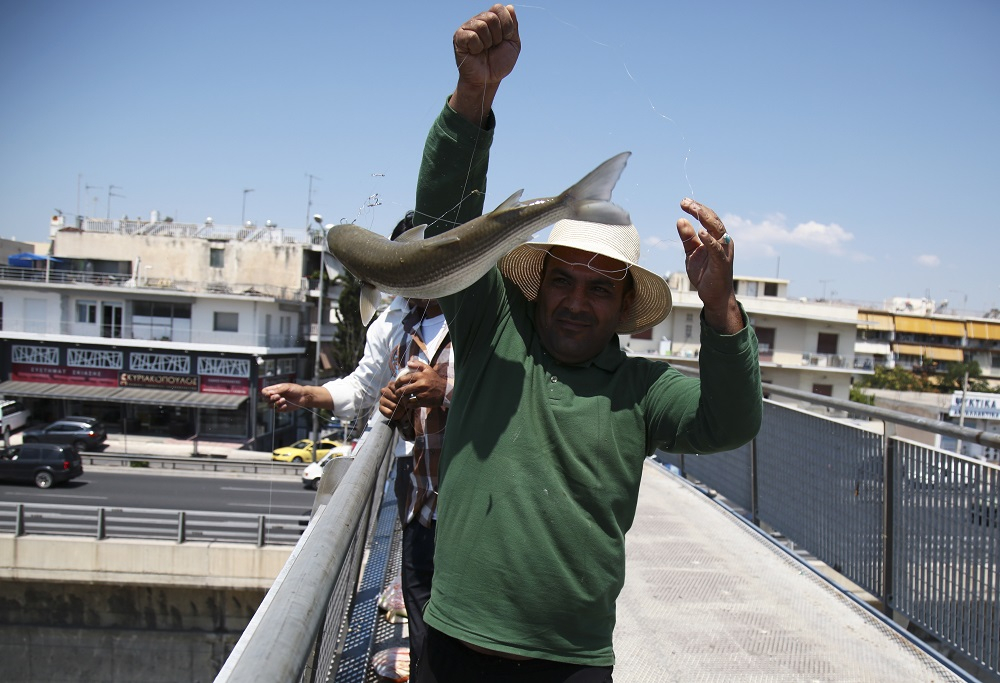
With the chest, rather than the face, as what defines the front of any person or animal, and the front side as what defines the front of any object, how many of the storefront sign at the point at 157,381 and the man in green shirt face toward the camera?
2

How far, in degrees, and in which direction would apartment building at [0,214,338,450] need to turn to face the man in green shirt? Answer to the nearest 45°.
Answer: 0° — it already faces them

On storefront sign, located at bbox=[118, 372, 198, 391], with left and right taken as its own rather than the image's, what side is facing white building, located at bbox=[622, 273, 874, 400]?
left

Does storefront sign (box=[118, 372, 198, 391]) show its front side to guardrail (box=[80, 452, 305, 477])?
yes

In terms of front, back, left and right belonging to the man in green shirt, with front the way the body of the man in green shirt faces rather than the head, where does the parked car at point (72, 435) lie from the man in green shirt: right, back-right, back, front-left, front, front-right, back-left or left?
back-right

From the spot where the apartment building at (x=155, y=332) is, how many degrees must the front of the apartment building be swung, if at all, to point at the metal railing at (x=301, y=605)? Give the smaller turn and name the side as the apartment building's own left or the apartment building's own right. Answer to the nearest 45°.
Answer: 0° — it already faces it

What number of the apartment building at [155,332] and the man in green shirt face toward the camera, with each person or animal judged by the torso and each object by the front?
2

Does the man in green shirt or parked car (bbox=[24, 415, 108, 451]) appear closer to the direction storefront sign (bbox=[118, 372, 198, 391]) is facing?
the man in green shirt

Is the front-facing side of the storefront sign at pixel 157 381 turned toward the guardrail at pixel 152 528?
yes

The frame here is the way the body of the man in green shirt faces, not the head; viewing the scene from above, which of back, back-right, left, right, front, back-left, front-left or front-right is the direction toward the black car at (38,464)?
back-right

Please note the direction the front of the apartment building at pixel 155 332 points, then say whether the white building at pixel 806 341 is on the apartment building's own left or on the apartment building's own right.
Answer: on the apartment building's own left
